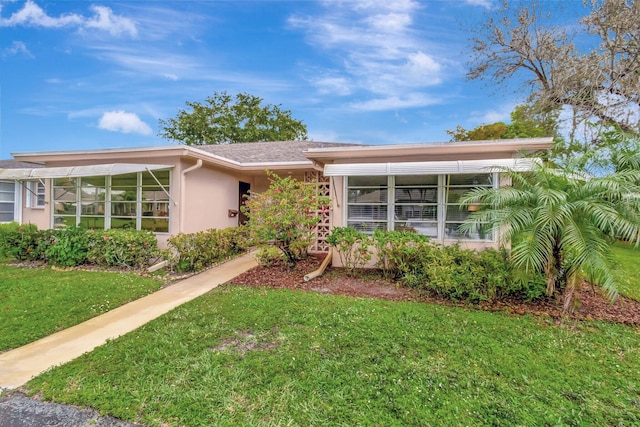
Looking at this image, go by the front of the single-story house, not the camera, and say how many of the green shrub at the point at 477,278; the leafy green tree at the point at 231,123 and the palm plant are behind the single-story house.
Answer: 1

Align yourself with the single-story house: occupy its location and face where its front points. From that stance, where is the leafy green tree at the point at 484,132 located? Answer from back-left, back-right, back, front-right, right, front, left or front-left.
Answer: back-left

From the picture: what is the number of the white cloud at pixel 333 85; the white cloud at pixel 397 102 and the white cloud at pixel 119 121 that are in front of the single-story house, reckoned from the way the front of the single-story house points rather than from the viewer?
0

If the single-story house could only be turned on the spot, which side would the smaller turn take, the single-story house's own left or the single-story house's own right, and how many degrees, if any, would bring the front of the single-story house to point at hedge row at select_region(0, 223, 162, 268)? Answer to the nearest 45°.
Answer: approximately 90° to the single-story house's own right

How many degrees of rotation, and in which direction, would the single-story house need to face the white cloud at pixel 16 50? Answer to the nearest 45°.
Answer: approximately 90° to its right

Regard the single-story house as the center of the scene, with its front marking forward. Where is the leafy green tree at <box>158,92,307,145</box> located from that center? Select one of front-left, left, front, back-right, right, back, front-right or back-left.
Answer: back

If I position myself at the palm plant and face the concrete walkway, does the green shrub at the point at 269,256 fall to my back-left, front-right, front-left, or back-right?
front-right

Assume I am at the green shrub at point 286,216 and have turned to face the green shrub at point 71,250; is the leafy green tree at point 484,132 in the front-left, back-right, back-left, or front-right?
back-right

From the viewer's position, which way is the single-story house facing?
facing the viewer

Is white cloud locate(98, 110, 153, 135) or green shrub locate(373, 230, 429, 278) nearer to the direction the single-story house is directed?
the green shrub

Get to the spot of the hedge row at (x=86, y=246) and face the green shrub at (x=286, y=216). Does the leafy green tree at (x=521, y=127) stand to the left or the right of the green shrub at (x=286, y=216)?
left

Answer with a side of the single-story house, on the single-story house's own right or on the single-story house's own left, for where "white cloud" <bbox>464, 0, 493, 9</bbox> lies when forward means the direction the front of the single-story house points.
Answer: on the single-story house's own left

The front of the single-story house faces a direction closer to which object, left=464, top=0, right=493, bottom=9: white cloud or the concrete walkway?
the concrete walkway

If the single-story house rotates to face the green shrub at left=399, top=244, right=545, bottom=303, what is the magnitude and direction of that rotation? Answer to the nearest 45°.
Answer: approximately 45° to its left
